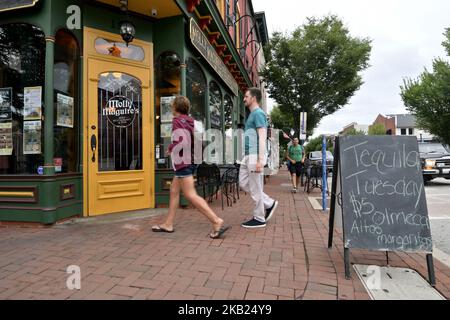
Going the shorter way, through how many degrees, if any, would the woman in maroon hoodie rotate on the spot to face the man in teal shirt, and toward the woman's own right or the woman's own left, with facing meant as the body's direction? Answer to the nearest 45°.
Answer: approximately 180°

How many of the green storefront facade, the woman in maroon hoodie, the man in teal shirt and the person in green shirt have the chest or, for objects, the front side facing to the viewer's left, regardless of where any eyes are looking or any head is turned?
2

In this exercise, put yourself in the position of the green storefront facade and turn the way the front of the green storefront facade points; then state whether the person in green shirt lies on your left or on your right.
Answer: on your left

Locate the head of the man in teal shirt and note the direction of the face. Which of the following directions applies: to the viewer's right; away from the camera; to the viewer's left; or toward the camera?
to the viewer's left

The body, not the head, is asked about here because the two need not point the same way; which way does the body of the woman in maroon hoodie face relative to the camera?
to the viewer's left

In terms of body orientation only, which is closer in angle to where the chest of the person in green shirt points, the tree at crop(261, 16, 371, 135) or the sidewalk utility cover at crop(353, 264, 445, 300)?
the sidewalk utility cover

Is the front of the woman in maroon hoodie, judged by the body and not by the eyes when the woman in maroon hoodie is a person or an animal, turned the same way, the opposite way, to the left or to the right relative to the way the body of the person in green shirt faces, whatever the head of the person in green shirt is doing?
to the right

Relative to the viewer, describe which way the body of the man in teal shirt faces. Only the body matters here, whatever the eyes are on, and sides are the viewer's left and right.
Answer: facing to the left of the viewer

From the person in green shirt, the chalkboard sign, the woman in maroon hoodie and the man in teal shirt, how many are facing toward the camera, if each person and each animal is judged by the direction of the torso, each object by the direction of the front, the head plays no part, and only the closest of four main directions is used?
2

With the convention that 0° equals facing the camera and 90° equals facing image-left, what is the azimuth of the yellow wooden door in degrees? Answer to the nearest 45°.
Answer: approximately 315°

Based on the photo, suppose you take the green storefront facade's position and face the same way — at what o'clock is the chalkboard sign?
The chalkboard sign is roughly at 12 o'clock from the green storefront facade.

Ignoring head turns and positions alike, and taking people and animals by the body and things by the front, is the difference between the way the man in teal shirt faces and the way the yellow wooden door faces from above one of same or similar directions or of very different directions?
very different directions

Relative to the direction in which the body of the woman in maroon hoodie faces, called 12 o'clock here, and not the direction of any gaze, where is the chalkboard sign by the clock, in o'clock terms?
The chalkboard sign is roughly at 7 o'clock from the woman in maroon hoodie.

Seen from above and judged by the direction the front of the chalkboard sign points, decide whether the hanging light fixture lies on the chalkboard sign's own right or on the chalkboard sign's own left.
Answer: on the chalkboard sign's own right

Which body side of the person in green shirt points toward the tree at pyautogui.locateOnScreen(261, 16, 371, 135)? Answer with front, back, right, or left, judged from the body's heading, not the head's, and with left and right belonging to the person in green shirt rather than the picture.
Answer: back

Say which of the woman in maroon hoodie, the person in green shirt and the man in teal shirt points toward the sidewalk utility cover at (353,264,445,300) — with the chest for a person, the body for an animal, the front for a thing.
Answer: the person in green shirt

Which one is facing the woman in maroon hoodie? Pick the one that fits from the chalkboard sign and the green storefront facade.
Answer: the green storefront facade
